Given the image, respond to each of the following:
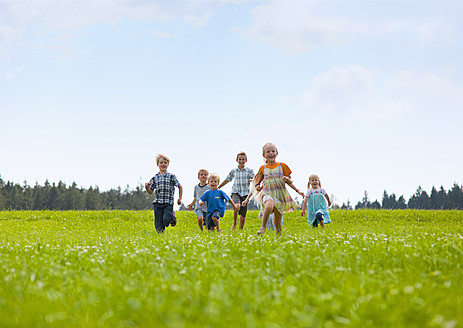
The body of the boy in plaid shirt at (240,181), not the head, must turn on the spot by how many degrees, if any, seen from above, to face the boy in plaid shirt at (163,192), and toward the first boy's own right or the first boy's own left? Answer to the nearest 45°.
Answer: approximately 45° to the first boy's own right

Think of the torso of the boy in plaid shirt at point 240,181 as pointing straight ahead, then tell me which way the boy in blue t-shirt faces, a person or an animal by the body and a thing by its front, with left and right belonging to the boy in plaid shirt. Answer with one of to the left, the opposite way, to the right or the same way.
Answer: the same way

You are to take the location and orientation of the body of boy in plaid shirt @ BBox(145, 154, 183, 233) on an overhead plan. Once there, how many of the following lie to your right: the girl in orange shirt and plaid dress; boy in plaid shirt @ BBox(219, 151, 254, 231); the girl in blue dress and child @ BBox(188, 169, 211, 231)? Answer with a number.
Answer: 0

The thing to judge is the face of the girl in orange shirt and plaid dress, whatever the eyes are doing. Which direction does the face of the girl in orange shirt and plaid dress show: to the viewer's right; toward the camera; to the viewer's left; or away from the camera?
toward the camera

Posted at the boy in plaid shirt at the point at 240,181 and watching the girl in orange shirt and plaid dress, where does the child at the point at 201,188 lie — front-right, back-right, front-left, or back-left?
back-right

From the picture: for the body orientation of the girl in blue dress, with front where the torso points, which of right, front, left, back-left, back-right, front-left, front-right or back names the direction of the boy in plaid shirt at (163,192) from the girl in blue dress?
front-right

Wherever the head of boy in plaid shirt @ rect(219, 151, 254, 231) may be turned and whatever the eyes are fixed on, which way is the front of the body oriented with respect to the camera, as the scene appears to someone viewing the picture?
toward the camera

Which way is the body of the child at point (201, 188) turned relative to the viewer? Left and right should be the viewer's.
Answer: facing the viewer

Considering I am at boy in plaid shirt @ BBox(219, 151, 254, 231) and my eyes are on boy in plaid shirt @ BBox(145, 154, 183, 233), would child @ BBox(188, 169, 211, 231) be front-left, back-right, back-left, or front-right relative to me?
front-right

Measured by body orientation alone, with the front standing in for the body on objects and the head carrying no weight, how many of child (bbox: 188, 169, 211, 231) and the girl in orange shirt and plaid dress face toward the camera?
2

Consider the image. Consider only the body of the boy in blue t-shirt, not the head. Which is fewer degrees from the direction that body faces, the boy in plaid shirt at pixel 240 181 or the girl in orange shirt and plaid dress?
the girl in orange shirt and plaid dress

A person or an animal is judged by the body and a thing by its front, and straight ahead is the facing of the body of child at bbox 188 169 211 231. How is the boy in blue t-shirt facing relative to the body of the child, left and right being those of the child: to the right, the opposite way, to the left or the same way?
the same way

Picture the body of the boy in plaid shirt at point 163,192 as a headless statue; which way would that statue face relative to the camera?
toward the camera

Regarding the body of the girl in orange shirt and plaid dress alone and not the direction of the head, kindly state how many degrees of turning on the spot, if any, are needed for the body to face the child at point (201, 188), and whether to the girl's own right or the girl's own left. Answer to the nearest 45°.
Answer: approximately 135° to the girl's own right

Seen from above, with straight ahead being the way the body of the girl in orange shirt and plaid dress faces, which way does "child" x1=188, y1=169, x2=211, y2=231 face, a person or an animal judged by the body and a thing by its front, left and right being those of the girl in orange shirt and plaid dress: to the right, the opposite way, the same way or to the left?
the same way
